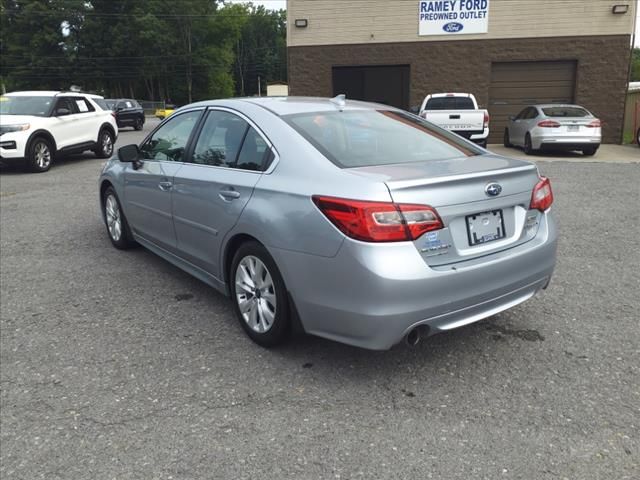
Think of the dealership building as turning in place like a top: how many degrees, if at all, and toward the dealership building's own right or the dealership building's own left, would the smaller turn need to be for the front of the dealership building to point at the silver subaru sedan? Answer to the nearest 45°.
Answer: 0° — it already faces it

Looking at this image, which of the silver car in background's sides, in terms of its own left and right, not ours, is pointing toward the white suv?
left

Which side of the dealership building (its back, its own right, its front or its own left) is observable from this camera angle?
front

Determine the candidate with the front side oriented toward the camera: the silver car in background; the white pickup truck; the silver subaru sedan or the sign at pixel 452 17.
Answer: the sign

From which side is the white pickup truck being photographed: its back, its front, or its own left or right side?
back

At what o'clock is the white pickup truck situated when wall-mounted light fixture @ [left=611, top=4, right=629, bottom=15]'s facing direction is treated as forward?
The white pickup truck is roughly at 1 o'clock from the wall-mounted light fixture.

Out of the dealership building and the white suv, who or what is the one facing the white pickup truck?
the dealership building

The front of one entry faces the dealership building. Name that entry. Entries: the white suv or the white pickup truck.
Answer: the white pickup truck

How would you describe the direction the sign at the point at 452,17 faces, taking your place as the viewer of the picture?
facing the viewer

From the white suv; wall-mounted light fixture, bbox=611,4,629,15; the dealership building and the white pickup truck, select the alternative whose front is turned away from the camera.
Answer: the white pickup truck

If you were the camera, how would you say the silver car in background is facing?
facing away from the viewer and to the left of the viewer

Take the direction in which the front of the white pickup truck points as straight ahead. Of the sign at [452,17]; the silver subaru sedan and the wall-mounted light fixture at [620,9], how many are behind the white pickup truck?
1

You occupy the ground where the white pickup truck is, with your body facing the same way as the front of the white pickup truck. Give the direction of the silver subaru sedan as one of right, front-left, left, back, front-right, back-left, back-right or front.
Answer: back

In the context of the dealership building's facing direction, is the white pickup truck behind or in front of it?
in front

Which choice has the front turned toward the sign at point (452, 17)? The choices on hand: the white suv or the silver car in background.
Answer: the silver car in background

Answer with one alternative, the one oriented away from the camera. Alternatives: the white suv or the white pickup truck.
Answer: the white pickup truck
